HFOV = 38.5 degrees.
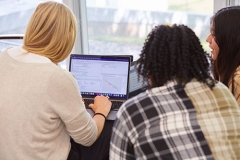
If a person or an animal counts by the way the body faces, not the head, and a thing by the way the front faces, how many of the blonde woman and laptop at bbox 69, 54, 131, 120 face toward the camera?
1

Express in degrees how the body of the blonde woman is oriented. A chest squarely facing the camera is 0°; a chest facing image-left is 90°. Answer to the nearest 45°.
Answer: approximately 225°

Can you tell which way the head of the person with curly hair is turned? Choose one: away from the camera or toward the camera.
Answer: away from the camera

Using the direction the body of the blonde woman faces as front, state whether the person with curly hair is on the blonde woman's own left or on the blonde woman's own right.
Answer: on the blonde woman's own right

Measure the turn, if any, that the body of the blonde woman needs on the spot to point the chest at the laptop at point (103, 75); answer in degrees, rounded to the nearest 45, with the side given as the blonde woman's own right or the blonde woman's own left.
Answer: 0° — they already face it

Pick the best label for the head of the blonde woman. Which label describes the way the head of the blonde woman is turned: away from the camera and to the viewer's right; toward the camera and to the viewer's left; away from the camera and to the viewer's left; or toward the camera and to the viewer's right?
away from the camera and to the viewer's right

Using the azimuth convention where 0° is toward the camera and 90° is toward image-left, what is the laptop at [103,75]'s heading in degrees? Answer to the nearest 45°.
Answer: approximately 0°

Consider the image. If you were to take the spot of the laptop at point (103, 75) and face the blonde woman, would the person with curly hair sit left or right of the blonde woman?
left

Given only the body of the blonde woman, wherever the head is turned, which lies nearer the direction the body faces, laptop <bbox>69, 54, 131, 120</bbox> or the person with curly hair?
the laptop
